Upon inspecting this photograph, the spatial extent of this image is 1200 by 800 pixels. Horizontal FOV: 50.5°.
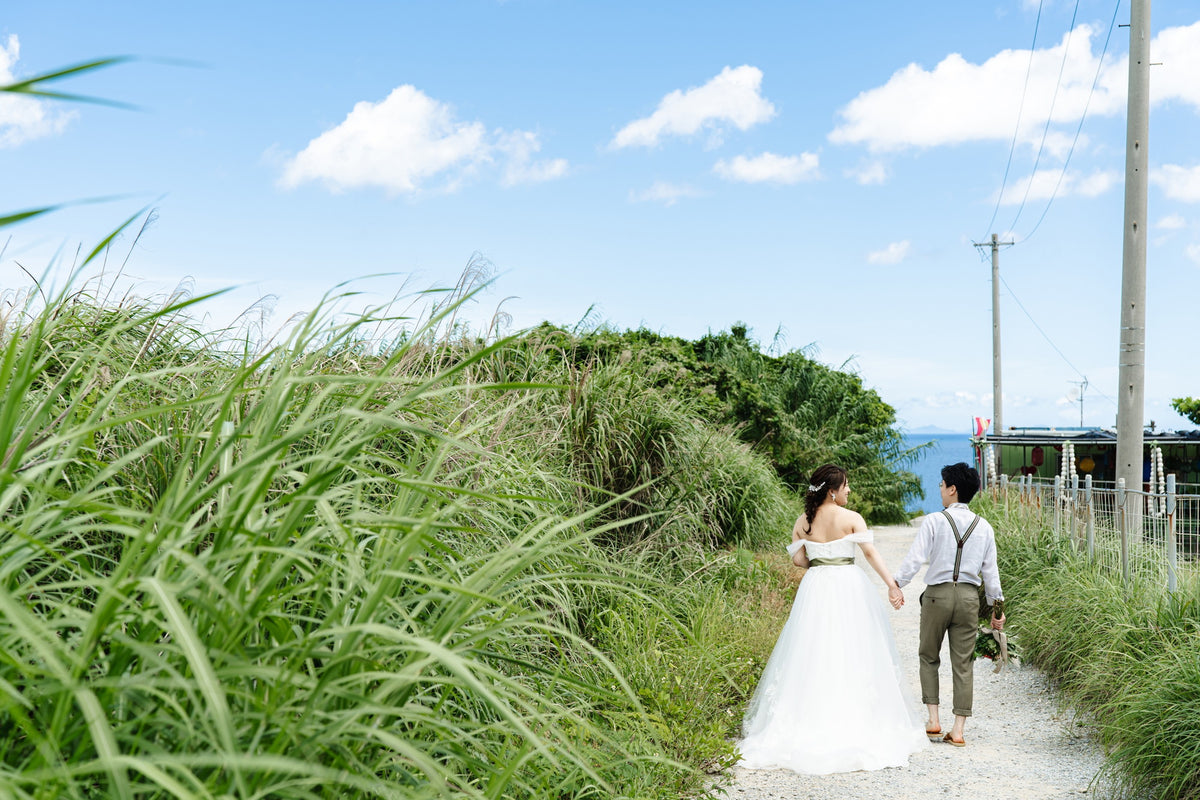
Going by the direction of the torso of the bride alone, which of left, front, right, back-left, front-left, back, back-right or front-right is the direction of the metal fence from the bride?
front-right

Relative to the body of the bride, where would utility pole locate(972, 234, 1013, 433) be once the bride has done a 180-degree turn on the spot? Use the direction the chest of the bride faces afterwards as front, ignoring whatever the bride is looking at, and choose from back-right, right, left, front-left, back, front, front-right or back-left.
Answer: back

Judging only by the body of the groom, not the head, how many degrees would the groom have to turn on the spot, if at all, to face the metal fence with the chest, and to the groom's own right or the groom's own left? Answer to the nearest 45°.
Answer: approximately 45° to the groom's own right

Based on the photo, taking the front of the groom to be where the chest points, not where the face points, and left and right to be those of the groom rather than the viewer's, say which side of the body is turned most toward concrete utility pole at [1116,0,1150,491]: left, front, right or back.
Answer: front

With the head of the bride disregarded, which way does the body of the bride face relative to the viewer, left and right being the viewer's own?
facing away from the viewer

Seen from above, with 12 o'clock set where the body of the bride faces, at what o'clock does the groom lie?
The groom is roughly at 2 o'clock from the bride.

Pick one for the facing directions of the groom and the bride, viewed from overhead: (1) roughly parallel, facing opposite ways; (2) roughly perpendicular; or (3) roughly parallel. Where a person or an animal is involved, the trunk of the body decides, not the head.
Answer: roughly parallel

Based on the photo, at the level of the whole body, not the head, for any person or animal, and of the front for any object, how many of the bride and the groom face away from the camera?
2

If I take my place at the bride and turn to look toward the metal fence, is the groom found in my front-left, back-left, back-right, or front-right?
front-right

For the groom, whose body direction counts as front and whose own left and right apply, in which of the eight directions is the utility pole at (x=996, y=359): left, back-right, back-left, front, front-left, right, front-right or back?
front

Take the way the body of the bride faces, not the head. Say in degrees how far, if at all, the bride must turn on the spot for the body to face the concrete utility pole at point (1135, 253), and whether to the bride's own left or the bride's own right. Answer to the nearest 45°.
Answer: approximately 45° to the bride's own right

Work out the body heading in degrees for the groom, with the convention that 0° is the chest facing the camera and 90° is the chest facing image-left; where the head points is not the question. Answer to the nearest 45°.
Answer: approximately 180°

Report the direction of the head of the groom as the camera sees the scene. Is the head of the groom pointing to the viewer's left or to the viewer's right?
to the viewer's left
